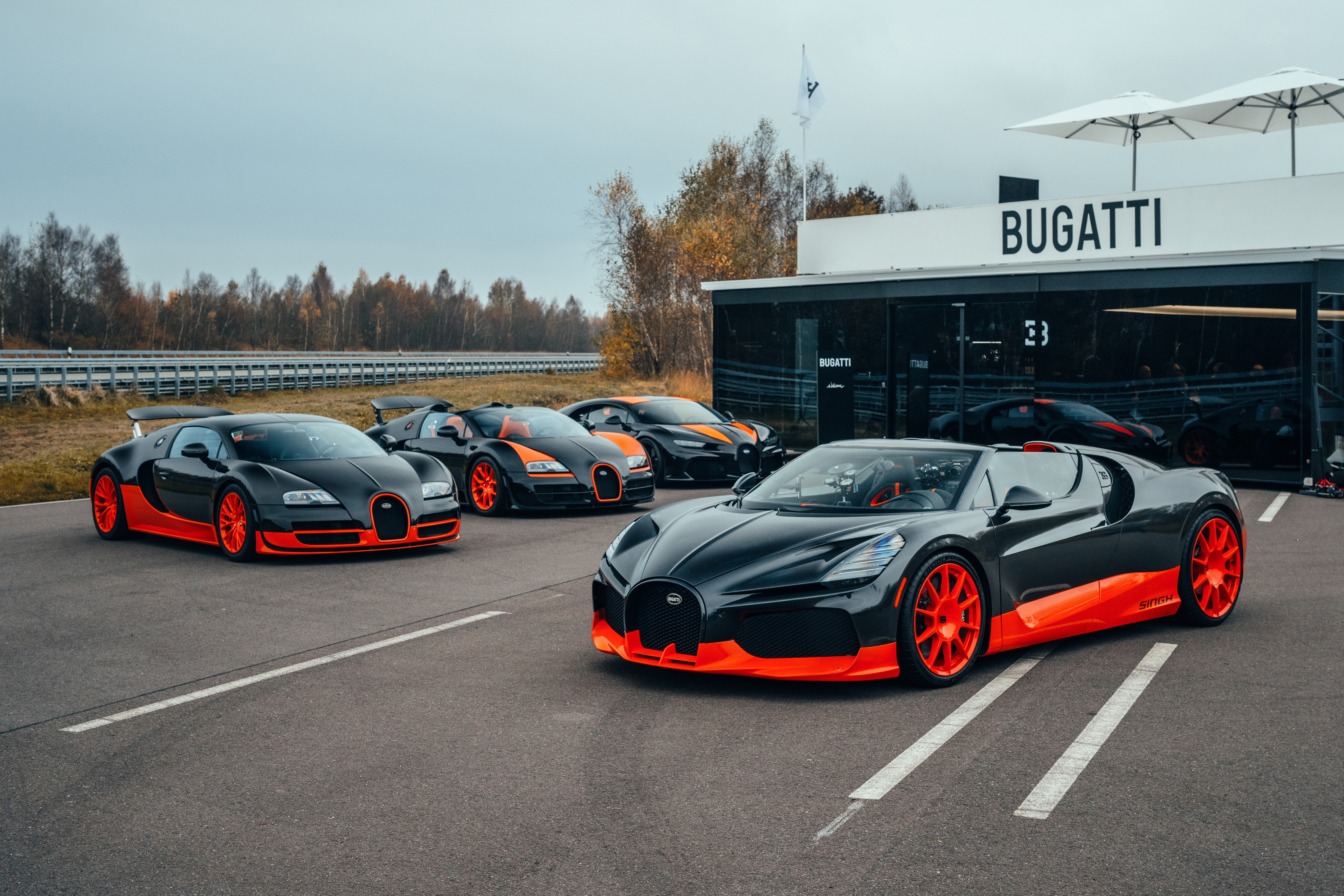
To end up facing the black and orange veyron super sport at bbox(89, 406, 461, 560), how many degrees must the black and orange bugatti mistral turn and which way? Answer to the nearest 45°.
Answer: approximately 90° to its right

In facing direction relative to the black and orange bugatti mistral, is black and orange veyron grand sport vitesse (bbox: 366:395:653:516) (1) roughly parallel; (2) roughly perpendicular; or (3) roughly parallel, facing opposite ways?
roughly perpendicular

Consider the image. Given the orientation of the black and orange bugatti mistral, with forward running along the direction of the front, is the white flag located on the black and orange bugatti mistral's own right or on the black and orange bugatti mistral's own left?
on the black and orange bugatti mistral's own right

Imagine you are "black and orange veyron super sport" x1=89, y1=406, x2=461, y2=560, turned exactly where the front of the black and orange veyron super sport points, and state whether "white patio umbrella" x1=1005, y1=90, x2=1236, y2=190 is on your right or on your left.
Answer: on your left

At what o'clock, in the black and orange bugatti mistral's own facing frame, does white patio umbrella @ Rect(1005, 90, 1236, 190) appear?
The white patio umbrella is roughly at 5 o'clock from the black and orange bugatti mistral.

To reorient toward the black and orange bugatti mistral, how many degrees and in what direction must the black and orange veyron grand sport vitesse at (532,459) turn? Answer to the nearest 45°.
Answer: approximately 45° to its right

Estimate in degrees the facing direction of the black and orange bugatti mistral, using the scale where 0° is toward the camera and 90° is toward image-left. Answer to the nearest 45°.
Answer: approximately 45°

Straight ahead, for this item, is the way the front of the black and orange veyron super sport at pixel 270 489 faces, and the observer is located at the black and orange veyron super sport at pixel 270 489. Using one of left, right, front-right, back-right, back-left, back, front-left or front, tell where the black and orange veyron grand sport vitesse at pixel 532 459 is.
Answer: left

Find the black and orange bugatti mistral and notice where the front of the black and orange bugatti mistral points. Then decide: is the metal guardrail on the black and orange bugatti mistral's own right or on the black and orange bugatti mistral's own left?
on the black and orange bugatti mistral's own right

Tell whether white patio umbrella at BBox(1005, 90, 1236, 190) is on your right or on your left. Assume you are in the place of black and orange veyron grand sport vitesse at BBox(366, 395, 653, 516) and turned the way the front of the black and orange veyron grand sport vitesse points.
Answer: on your left

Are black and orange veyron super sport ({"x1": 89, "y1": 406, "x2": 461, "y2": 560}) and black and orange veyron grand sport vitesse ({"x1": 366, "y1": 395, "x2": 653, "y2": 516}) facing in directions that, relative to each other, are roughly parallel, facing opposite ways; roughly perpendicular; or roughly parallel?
roughly parallel

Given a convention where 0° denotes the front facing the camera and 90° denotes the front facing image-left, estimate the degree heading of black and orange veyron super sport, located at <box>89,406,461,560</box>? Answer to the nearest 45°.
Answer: approximately 315°

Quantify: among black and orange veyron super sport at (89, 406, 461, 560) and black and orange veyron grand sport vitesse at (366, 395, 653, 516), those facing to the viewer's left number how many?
0

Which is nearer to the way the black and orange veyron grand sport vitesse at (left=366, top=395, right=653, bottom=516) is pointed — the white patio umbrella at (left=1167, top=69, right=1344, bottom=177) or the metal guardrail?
the white patio umbrella

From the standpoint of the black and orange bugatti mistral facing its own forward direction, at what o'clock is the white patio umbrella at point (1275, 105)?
The white patio umbrella is roughly at 5 o'clock from the black and orange bugatti mistral.

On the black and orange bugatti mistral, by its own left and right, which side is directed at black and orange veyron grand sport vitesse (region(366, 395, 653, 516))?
right

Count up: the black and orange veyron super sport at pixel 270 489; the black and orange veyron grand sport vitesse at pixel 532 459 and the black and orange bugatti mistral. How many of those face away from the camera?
0

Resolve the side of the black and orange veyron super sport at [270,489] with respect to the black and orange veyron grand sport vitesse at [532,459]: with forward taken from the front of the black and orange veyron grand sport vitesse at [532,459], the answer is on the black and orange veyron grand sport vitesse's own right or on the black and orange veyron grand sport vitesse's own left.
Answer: on the black and orange veyron grand sport vitesse's own right

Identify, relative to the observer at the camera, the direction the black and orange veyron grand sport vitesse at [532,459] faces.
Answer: facing the viewer and to the right of the viewer
